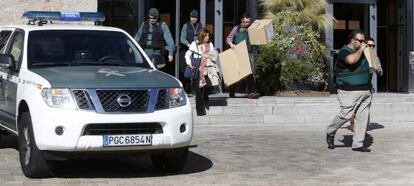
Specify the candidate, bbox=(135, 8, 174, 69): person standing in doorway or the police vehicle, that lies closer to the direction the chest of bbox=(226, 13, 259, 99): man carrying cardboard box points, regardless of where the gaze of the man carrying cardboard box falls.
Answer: the police vehicle

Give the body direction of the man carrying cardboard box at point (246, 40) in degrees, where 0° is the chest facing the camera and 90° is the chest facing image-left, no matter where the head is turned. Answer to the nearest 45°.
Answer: approximately 315°

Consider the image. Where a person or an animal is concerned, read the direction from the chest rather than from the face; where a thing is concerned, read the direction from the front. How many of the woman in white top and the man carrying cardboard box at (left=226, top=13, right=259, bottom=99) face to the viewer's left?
0

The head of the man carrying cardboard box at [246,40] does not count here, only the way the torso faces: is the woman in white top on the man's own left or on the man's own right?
on the man's own right

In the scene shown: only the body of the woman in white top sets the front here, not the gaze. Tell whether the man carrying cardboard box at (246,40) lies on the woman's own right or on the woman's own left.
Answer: on the woman's own left

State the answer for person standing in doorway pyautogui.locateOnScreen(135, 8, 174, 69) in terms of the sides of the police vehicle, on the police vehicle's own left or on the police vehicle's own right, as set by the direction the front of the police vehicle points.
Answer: on the police vehicle's own left

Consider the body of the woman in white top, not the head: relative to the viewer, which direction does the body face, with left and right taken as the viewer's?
facing the viewer and to the right of the viewer

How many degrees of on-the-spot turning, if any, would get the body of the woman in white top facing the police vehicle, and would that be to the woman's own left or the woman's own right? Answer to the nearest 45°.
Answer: approximately 45° to the woman's own right

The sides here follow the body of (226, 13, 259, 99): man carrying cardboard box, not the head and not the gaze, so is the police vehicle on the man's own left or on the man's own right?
on the man's own right

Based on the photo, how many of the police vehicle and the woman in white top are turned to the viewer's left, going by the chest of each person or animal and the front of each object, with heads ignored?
0
